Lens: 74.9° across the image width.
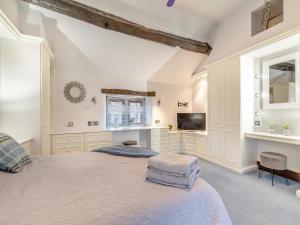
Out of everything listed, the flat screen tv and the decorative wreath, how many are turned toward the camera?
2

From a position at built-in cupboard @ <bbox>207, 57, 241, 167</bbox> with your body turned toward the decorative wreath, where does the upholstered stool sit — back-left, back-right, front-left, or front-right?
back-left

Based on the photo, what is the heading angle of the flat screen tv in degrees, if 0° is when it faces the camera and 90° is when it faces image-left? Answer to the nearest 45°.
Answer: approximately 0°

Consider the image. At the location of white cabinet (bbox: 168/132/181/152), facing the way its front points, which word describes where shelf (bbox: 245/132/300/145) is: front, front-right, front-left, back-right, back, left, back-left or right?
front-left

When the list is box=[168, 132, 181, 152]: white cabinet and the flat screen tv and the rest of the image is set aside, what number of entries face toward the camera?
2

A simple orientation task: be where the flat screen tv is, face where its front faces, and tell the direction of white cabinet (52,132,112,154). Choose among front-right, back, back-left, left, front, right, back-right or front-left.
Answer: front-right

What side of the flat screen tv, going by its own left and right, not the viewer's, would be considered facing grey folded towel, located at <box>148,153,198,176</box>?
front

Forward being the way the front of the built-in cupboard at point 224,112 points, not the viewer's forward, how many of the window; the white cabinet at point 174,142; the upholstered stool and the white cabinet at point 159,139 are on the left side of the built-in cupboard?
1

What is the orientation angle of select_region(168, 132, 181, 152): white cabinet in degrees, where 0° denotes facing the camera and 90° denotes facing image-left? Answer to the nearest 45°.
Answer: approximately 0°

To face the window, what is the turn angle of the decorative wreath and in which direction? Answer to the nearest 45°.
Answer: approximately 90° to its left
